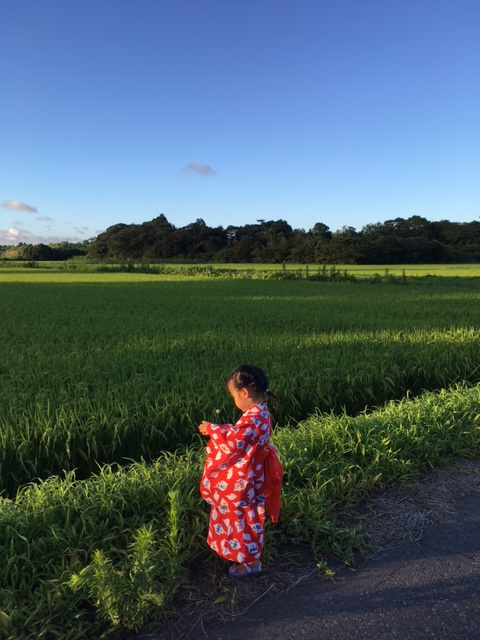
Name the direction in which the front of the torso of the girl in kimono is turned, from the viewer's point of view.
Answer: to the viewer's left

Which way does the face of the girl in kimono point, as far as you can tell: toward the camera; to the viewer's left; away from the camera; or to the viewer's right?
to the viewer's left
